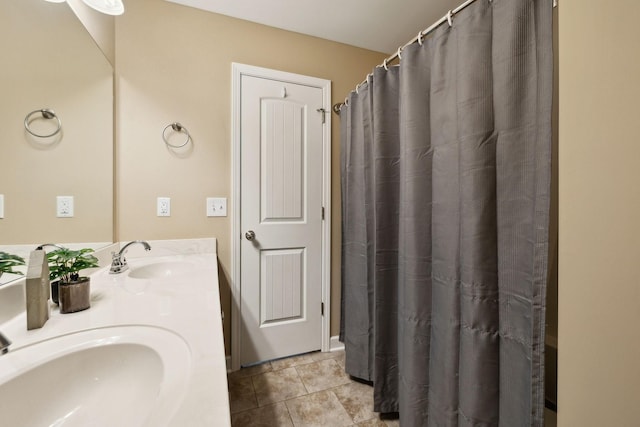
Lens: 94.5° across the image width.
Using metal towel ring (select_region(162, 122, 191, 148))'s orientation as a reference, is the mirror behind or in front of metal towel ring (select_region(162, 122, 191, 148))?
in front

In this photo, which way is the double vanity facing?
to the viewer's right

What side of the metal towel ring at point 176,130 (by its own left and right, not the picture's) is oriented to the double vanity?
front

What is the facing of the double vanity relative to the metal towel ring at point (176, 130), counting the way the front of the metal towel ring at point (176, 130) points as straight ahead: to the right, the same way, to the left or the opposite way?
to the left

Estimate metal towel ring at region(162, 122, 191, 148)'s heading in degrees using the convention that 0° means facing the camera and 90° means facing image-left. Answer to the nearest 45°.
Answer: approximately 0°

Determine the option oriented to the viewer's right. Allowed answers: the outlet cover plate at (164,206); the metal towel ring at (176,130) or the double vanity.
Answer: the double vanity

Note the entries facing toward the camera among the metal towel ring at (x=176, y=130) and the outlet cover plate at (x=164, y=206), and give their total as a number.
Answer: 2

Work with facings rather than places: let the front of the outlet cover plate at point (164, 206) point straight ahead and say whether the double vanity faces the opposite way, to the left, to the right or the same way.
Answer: to the left

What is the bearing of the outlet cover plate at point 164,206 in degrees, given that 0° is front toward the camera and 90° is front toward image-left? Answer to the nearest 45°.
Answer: approximately 0°

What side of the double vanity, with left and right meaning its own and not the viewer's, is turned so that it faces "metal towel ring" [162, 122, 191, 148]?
left

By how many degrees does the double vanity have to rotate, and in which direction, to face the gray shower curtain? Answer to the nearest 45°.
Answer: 0° — it already faces it

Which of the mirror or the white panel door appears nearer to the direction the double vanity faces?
the white panel door

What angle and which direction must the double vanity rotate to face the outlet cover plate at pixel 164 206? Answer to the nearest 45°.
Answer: approximately 90° to its left
